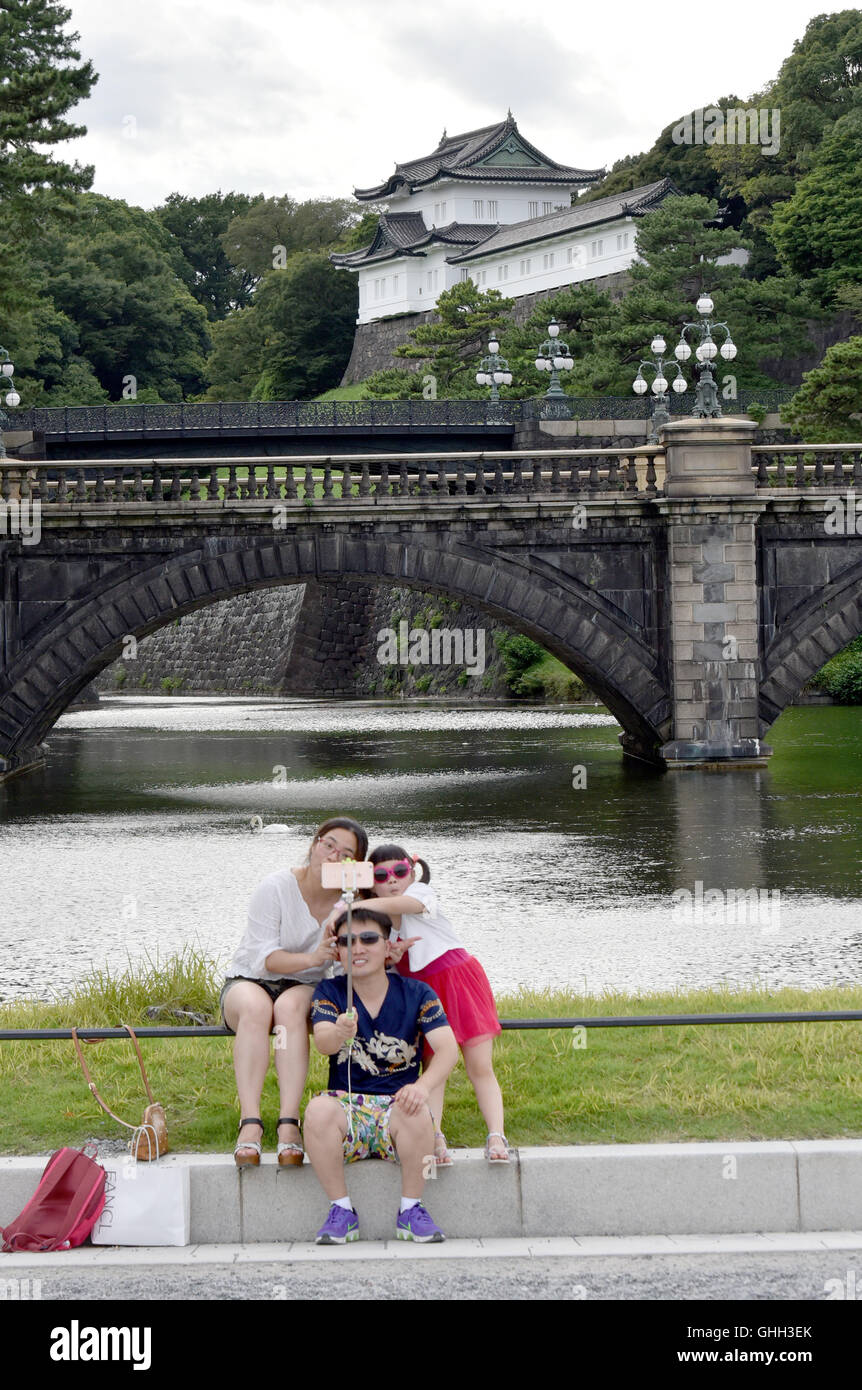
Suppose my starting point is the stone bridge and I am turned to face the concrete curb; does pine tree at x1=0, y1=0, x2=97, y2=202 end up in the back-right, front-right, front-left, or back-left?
back-right

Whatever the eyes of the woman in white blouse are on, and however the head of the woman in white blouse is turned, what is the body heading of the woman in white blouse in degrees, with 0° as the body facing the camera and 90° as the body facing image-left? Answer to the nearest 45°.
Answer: approximately 0°

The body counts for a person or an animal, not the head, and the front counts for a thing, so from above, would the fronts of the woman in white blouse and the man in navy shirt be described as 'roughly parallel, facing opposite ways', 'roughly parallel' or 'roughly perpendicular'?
roughly parallel

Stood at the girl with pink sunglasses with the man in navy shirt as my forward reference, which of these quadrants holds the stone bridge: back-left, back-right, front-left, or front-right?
back-right

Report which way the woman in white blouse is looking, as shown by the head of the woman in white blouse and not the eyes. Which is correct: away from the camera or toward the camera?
toward the camera

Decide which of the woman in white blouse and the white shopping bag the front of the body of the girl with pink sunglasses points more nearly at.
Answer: the white shopping bag

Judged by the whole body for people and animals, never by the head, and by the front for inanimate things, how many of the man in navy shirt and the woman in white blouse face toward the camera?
2

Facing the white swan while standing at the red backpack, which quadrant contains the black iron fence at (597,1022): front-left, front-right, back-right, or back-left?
front-right

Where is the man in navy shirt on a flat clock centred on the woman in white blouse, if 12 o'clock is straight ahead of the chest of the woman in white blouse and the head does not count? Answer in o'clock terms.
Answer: The man in navy shirt is roughly at 11 o'clock from the woman in white blouse.

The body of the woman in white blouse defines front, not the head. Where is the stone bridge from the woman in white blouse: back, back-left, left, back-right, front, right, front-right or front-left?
back

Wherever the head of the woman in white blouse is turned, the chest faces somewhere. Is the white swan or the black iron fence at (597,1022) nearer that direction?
the black iron fence

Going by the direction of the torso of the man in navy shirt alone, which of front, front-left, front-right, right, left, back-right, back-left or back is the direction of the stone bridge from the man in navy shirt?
back

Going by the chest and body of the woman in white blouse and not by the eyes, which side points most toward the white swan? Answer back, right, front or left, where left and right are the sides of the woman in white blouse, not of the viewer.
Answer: back

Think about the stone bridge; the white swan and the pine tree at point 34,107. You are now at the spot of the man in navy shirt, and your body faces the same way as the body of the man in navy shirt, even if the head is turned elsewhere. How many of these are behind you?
3

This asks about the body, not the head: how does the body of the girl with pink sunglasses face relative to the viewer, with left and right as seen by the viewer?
facing the viewer and to the left of the viewer

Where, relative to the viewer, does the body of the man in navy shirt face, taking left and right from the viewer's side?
facing the viewer

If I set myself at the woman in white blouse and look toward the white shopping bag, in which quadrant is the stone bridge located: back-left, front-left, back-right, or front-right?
back-right
